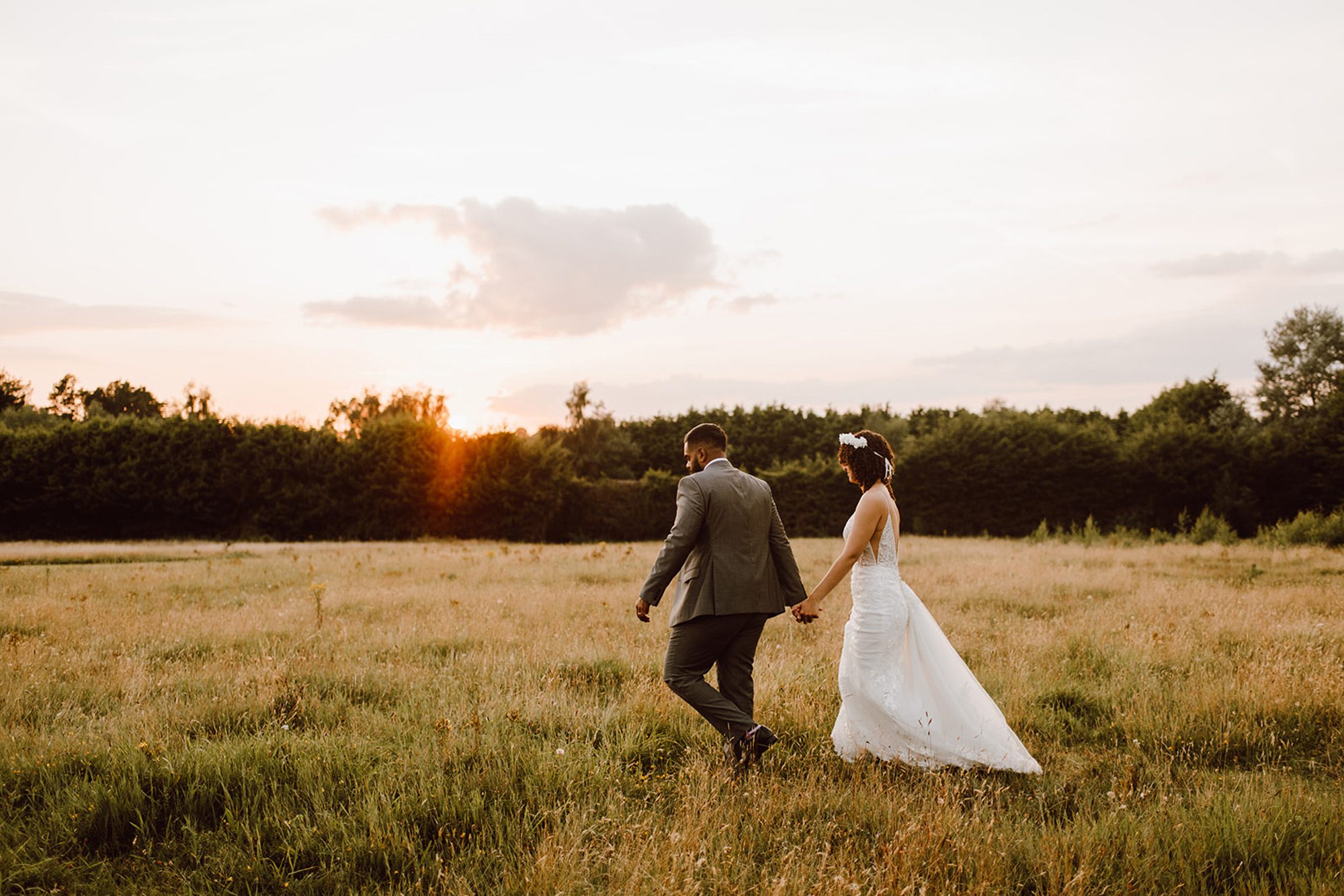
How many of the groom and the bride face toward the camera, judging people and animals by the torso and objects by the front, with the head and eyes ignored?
0

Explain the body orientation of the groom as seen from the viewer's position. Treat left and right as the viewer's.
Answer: facing away from the viewer and to the left of the viewer

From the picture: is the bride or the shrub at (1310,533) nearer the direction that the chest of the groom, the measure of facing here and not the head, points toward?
the shrub

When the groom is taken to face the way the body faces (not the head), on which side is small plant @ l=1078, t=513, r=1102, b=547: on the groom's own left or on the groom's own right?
on the groom's own right

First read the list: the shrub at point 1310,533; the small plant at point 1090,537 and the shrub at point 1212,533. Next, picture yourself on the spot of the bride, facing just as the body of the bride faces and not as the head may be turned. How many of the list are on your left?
0

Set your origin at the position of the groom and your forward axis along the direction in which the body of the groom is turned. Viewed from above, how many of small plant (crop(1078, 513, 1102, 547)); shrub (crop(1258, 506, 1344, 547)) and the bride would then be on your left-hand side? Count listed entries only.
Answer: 0

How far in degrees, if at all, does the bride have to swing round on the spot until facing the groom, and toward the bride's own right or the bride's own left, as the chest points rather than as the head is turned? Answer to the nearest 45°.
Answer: approximately 45° to the bride's own left
